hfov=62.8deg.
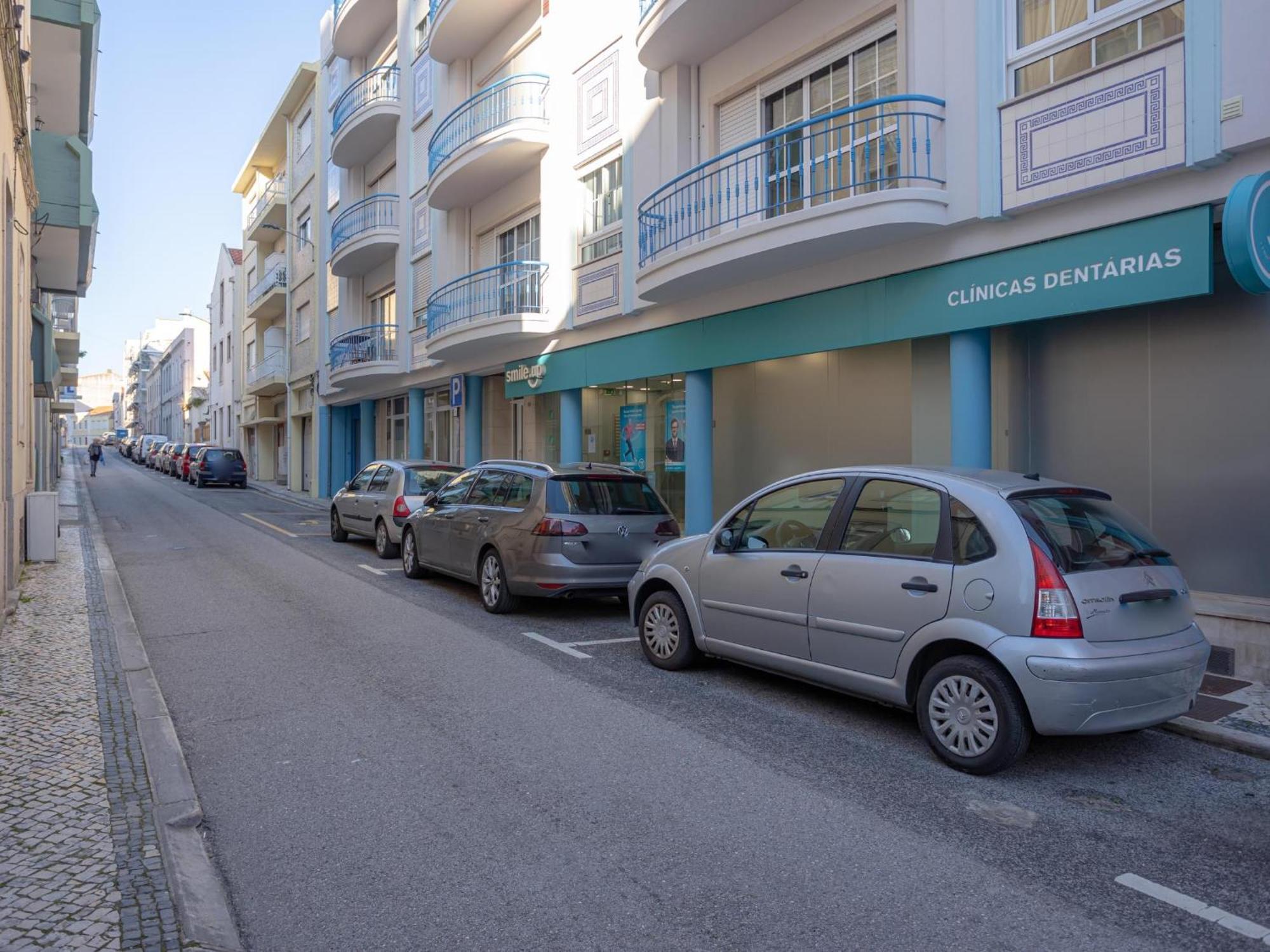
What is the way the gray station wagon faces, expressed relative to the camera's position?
facing away from the viewer and to the left of the viewer

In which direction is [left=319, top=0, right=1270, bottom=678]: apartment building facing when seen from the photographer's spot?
facing the viewer and to the left of the viewer

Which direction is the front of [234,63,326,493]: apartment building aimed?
to the viewer's left

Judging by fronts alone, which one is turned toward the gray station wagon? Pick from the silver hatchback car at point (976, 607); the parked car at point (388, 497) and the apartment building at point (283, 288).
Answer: the silver hatchback car

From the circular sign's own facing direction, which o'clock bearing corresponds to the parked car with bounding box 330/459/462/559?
The parked car is roughly at 5 o'clock from the circular sign.

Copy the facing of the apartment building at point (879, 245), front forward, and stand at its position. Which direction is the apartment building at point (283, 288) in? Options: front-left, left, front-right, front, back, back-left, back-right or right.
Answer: right

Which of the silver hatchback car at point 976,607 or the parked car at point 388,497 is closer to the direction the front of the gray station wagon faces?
the parked car

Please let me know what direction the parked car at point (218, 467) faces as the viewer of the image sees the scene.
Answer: facing away from the viewer

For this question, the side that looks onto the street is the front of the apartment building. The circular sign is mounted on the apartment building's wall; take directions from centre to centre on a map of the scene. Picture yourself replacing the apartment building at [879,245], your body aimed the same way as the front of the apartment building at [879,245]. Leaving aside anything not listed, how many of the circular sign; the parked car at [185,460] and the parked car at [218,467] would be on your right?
2

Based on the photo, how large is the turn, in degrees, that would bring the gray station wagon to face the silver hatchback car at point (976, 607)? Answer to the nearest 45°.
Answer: approximately 180°

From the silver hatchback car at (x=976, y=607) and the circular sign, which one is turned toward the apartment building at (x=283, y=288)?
the silver hatchback car

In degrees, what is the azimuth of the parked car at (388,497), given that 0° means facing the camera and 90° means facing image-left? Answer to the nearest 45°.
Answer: approximately 135°

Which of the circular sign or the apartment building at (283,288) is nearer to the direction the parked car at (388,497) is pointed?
the apartment building

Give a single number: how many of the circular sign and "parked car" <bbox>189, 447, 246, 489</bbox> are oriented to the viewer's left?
0

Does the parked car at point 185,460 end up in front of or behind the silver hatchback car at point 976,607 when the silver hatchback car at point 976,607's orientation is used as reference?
in front
